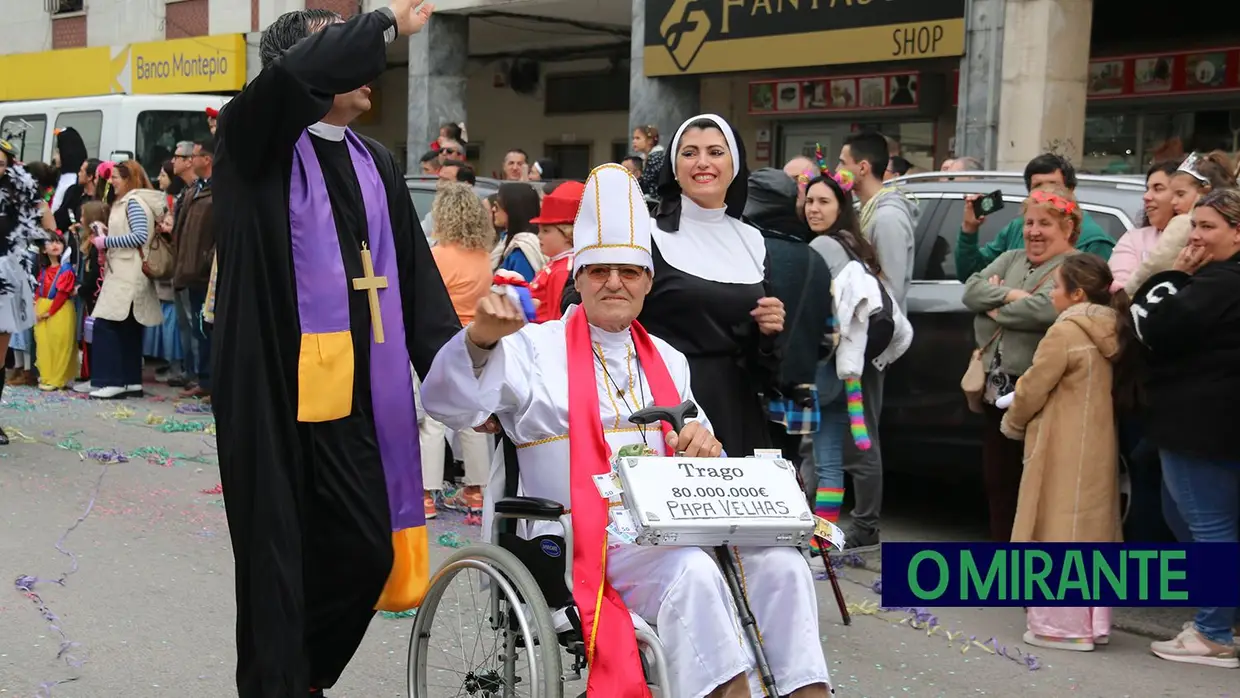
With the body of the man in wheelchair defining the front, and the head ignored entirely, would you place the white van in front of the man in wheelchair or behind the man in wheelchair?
behind

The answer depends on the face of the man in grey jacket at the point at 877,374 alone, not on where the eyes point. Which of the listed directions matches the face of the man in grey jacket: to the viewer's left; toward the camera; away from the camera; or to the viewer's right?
to the viewer's left

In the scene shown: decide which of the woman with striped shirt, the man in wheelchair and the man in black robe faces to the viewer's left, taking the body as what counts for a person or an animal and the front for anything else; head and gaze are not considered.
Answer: the woman with striped shirt

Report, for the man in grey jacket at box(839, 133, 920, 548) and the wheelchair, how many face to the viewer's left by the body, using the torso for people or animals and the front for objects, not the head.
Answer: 1

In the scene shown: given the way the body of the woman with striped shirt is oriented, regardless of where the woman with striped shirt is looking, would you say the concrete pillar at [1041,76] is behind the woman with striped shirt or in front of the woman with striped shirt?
behind

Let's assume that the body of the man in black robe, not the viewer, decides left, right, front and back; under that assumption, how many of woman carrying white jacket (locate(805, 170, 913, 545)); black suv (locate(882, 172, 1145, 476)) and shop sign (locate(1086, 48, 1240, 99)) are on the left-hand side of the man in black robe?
3

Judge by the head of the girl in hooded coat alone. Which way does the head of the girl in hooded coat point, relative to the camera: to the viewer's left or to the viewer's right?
to the viewer's left

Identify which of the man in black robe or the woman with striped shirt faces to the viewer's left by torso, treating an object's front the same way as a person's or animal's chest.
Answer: the woman with striped shirt
